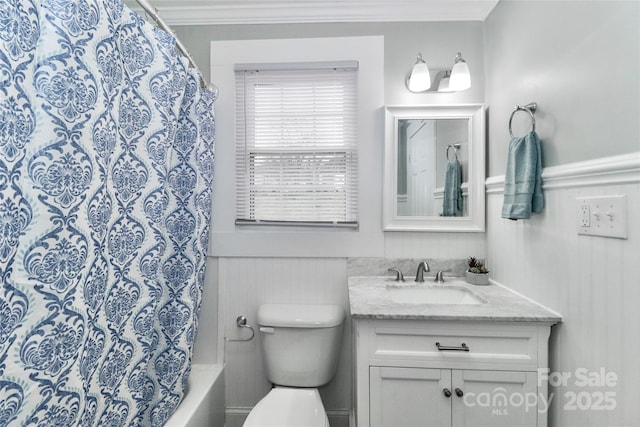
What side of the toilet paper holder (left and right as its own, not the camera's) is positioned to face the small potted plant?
left

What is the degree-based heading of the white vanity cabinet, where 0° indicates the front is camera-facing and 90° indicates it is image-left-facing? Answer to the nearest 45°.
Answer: approximately 0°

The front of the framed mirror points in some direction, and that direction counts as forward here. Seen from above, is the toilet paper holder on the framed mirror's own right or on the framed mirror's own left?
on the framed mirror's own right

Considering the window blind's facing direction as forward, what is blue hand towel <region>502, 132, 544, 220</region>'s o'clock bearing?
The blue hand towel is roughly at 10 o'clock from the window blind.

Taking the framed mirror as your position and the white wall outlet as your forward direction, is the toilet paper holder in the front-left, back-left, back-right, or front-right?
back-right
